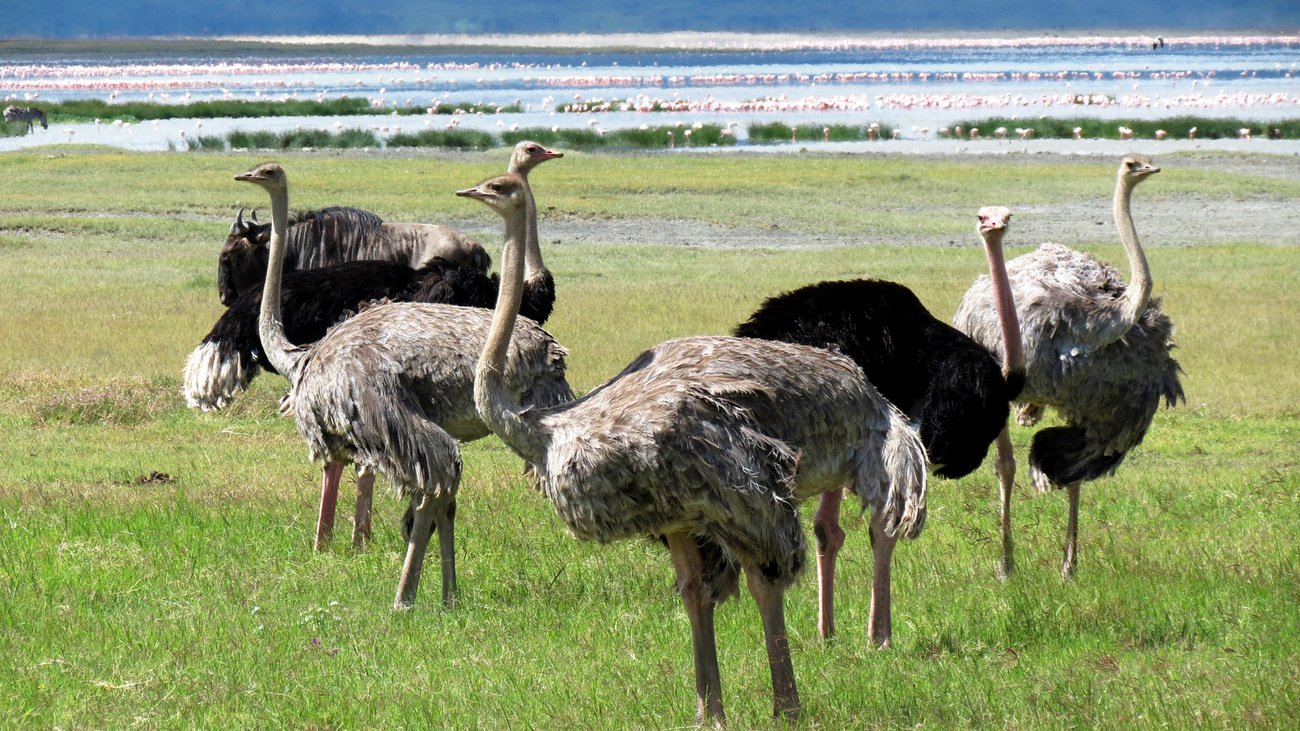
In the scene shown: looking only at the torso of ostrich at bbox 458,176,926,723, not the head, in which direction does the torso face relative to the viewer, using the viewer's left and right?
facing to the left of the viewer

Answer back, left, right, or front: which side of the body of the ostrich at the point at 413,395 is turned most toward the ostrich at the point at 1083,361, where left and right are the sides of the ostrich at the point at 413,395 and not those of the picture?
back

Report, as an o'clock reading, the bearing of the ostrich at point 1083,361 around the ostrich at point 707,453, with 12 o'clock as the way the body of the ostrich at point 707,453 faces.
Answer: the ostrich at point 1083,361 is roughly at 4 o'clock from the ostrich at point 707,453.

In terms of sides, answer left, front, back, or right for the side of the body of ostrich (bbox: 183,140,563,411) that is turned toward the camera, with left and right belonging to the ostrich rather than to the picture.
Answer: right

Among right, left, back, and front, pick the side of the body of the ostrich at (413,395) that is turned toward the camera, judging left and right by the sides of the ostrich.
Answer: left

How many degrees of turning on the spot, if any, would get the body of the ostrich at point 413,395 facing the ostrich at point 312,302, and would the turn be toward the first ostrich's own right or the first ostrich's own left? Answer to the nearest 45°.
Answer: approximately 90° to the first ostrich's own right

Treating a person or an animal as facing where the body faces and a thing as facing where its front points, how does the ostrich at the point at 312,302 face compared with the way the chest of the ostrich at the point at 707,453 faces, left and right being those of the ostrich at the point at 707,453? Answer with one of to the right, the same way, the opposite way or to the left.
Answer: the opposite way

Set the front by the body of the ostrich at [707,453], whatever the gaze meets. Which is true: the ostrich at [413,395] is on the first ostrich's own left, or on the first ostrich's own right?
on the first ostrich's own right
